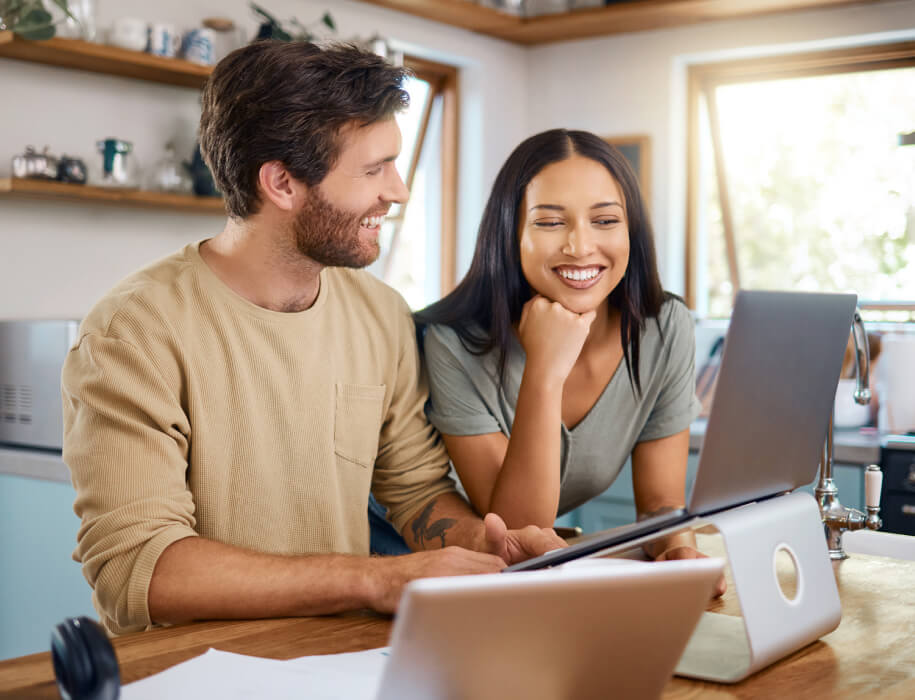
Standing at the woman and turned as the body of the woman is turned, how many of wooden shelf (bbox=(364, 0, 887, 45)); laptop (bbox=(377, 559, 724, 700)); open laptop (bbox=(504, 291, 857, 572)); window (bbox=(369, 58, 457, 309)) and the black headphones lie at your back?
2

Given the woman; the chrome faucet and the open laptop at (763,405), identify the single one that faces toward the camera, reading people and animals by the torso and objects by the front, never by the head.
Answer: the woman

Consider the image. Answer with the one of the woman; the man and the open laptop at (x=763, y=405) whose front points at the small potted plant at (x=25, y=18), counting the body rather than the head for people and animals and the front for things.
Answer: the open laptop

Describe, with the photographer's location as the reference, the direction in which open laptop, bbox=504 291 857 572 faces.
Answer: facing away from the viewer and to the left of the viewer

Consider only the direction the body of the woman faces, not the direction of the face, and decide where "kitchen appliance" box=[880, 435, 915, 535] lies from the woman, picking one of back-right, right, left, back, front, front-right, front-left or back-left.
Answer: back-left

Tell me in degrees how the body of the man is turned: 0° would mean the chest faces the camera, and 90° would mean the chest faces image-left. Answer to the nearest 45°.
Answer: approximately 315°

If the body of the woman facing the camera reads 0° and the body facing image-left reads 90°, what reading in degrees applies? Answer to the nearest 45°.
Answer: approximately 0°

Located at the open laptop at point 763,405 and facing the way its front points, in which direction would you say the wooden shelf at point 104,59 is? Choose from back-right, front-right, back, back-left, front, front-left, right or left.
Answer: front

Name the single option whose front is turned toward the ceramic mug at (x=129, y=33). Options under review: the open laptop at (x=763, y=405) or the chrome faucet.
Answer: the open laptop

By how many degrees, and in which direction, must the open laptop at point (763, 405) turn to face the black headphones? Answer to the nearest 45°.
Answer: approximately 90° to its left

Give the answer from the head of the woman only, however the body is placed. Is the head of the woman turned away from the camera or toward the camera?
toward the camera

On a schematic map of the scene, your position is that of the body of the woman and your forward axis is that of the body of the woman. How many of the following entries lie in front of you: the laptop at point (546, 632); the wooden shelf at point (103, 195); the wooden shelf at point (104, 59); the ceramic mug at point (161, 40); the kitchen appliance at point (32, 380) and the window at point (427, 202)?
1

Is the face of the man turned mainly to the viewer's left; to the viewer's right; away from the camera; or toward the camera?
to the viewer's right

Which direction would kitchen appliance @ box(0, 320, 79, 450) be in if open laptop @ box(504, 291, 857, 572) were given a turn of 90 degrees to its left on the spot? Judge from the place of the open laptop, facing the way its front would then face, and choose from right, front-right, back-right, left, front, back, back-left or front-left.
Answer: right
